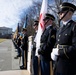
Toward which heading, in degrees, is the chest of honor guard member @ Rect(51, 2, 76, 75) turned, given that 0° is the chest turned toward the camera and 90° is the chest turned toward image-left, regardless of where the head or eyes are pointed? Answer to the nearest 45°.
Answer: approximately 45°

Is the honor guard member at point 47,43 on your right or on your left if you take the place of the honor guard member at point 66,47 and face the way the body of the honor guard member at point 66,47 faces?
on your right
